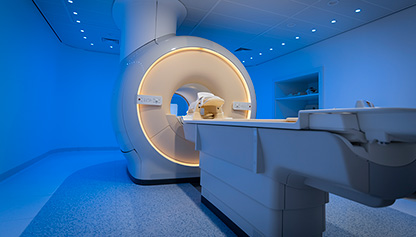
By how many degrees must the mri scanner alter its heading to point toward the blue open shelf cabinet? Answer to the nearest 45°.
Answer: approximately 135° to its left

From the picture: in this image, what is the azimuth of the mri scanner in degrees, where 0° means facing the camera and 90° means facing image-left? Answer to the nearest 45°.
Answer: approximately 315°
